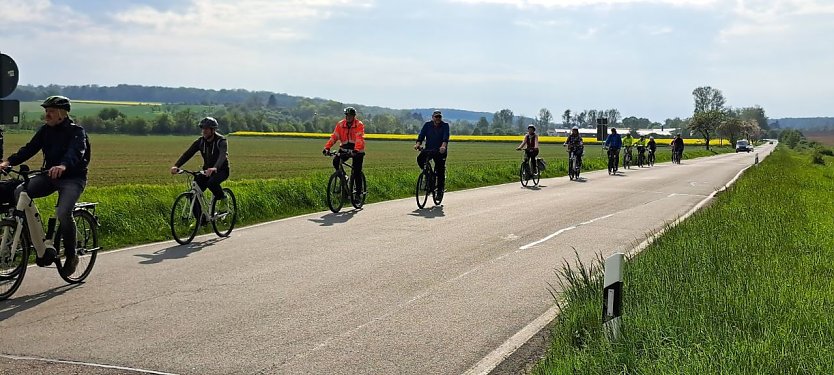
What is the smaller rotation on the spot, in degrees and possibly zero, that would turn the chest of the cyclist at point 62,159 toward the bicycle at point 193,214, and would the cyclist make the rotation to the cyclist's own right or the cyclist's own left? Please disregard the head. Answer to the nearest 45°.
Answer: approximately 180°

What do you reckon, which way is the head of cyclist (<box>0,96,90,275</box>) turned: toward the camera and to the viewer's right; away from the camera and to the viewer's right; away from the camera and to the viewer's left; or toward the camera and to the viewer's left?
toward the camera and to the viewer's left

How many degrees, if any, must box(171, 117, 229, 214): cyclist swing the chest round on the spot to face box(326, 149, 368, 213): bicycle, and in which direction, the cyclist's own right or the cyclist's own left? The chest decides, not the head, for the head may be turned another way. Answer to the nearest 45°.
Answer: approximately 180°

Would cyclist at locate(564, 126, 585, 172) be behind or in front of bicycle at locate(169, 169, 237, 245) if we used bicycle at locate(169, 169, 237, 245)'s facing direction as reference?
behind

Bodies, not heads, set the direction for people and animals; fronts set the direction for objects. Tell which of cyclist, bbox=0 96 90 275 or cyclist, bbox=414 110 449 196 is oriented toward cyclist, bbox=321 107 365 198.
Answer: cyclist, bbox=414 110 449 196

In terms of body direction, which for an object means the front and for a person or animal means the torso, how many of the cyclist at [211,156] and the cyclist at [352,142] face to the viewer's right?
0

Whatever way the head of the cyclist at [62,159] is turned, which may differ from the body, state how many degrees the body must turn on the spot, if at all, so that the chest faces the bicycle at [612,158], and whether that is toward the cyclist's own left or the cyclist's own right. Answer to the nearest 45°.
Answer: approximately 180°

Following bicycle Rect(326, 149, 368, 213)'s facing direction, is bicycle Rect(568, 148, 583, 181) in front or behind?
behind

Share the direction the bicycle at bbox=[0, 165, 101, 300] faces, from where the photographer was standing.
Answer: facing the viewer and to the left of the viewer

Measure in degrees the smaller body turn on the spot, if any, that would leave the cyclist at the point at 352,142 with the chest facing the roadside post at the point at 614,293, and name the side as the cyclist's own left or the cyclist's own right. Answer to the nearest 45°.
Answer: approximately 45° to the cyclist's own left

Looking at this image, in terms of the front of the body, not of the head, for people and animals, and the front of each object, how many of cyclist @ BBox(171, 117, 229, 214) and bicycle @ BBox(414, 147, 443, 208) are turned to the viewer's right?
0

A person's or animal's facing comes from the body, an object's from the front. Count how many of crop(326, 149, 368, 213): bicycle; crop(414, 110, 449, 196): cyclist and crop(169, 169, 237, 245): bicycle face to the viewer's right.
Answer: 0

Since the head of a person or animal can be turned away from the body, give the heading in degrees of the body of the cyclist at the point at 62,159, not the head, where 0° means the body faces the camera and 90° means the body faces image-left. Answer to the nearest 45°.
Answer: approximately 45°

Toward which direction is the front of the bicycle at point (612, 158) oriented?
toward the camera

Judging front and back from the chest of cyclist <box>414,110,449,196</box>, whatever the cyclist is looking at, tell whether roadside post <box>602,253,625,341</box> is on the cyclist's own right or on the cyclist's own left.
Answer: on the cyclist's own left

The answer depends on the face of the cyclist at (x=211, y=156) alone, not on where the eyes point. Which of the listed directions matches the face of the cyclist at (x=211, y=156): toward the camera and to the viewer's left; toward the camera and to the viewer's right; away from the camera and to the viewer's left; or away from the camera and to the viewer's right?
toward the camera and to the viewer's left
